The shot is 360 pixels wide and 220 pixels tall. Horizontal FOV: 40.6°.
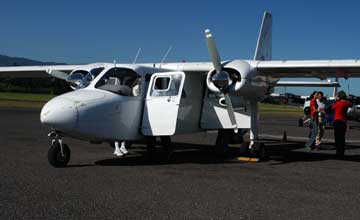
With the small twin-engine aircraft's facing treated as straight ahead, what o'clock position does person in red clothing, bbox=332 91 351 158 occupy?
The person in red clothing is roughly at 7 o'clock from the small twin-engine aircraft.

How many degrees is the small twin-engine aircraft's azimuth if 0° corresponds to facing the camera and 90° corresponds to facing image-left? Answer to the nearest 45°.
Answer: approximately 45°

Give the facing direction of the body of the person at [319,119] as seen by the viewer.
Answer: to the viewer's left

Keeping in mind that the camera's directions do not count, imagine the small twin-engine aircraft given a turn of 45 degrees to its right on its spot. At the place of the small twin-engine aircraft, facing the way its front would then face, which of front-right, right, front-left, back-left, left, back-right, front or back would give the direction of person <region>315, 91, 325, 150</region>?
back-right
